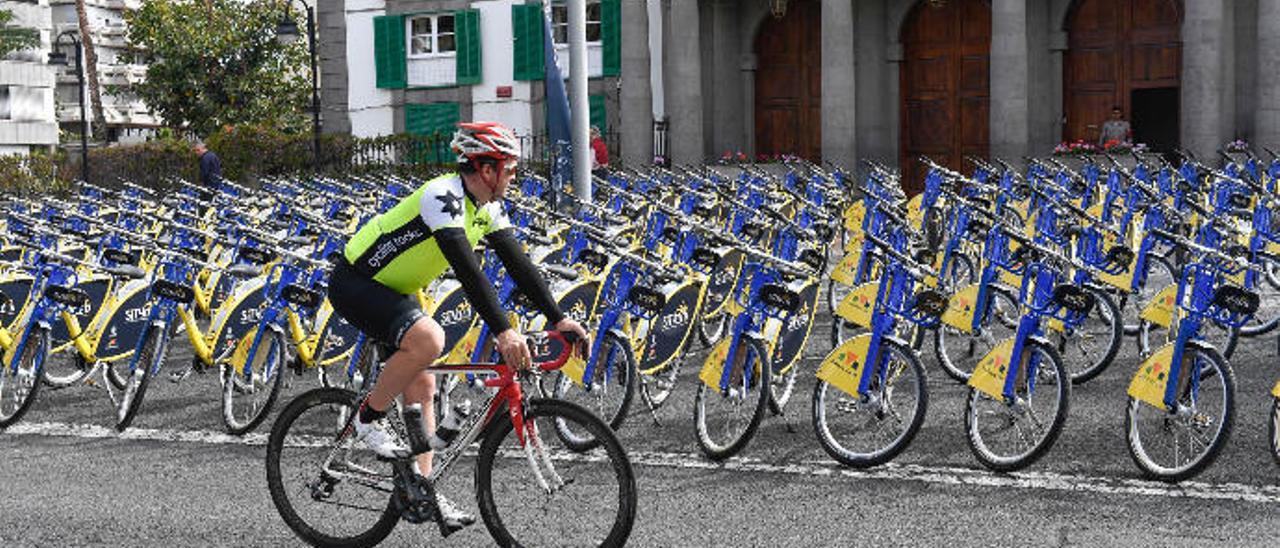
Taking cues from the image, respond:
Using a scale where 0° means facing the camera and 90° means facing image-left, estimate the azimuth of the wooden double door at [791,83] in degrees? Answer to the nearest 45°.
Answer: approximately 0°

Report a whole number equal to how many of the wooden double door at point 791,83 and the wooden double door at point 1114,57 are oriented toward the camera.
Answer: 2

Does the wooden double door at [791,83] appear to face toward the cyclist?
yes

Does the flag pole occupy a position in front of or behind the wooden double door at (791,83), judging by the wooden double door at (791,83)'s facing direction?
in front

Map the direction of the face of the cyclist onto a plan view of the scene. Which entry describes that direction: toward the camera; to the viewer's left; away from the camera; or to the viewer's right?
to the viewer's right

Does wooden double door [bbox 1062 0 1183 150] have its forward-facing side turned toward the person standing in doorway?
yes

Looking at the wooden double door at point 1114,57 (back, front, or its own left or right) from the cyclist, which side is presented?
front

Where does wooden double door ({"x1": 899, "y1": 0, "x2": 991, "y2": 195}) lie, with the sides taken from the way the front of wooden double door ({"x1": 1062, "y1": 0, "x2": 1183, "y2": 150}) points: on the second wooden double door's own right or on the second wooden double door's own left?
on the second wooden double door's own right

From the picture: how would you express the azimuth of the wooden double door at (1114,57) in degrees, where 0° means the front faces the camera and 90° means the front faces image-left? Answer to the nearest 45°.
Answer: approximately 0°

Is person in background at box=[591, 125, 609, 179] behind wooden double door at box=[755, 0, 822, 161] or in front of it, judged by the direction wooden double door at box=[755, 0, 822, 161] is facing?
in front

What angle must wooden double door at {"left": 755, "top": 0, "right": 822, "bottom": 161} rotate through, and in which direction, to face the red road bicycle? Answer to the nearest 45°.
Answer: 0° — it already faces it

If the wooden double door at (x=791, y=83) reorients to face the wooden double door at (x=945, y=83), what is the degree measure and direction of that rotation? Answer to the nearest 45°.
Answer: approximately 45° to its left
